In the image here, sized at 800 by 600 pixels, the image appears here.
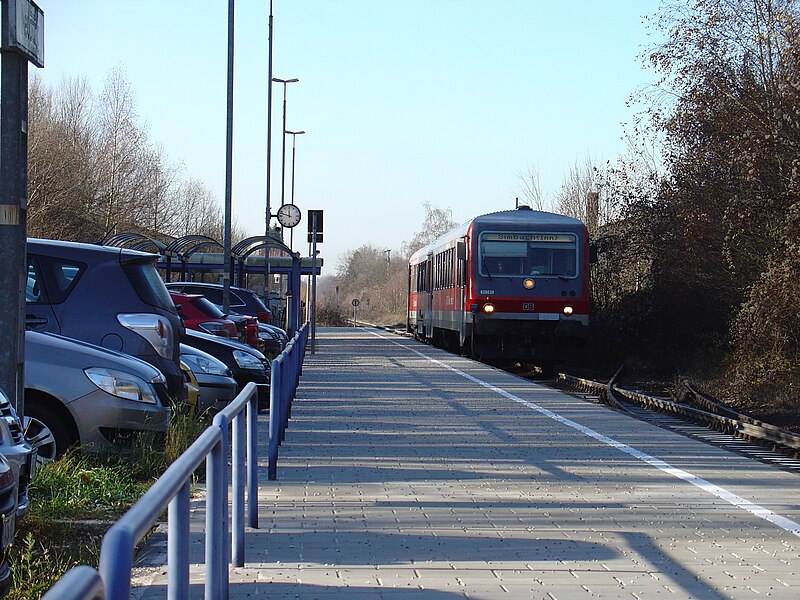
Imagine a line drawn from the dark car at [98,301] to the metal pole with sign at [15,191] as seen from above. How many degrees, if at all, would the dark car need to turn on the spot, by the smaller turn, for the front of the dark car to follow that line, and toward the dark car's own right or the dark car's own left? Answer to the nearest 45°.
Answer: approximately 90° to the dark car's own left

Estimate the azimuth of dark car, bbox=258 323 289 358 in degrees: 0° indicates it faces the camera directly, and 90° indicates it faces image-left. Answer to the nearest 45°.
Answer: approximately 315°

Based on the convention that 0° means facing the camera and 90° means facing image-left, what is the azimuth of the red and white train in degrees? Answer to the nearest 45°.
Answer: approximately 0°

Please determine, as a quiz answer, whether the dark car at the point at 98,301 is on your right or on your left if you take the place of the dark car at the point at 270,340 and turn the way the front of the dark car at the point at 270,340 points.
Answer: on your right

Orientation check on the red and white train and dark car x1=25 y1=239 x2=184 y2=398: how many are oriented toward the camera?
1

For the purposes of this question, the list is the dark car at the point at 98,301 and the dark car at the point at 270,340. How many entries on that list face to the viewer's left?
1

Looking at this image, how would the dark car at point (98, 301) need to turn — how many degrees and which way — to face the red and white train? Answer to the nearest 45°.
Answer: approximately 135° to its right

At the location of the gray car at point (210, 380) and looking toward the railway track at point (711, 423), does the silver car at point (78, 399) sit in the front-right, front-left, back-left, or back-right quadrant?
back-right

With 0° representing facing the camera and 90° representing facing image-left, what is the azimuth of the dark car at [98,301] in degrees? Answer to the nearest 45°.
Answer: approximately 90°
